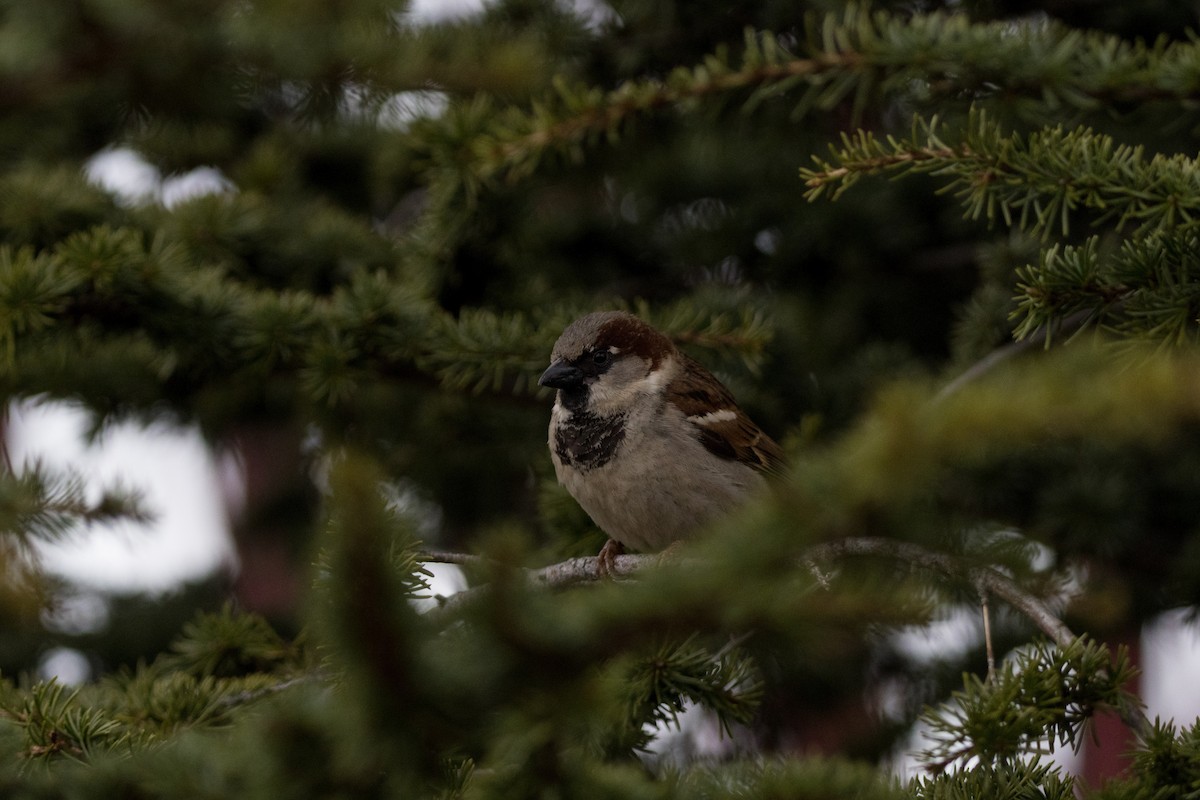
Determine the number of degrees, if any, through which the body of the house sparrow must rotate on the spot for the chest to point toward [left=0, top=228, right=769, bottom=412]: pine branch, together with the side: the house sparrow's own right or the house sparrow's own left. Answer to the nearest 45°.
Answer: approximately 45° to the house sparrow's own right

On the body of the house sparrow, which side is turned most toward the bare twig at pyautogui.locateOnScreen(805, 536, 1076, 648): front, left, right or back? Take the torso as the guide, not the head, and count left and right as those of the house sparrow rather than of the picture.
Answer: left

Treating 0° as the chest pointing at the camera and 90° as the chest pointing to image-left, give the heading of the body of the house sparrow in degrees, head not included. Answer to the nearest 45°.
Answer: approximately 45°
